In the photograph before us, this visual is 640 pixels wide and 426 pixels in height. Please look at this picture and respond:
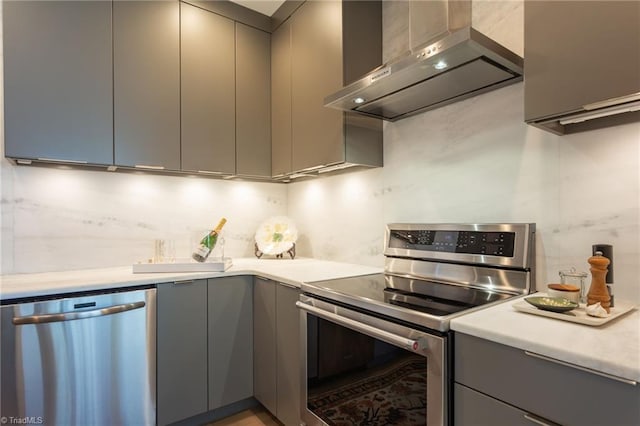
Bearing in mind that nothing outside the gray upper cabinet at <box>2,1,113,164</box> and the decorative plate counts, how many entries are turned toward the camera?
2

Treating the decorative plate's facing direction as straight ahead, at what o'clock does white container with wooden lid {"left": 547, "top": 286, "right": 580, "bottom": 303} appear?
The white container with wooden lid is roughly at 11 o'clock from the decorative plate.

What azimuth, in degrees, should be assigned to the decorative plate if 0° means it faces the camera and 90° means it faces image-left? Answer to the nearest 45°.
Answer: approximately 0°

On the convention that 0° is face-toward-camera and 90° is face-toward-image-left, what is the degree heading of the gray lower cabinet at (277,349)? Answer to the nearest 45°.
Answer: approximately 45°

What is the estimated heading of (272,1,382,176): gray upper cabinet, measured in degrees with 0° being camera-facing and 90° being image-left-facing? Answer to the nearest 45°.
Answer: approximately 45°

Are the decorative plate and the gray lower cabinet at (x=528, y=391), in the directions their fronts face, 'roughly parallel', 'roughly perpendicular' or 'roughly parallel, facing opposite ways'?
roughly perpendicular

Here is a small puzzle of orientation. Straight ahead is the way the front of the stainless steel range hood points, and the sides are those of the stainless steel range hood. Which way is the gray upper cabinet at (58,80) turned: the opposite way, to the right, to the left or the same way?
to the left

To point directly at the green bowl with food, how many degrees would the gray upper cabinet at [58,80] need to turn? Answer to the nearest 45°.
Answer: approximately 45° to its left
